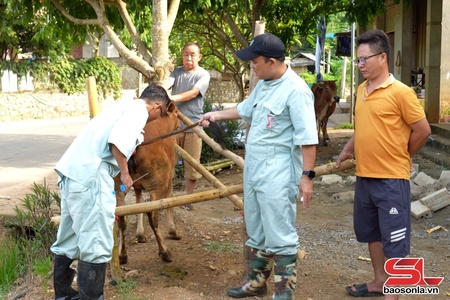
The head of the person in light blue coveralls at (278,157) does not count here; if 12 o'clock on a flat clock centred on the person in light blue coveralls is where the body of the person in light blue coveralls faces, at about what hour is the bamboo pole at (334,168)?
The bamboo pole is roughly at 6 o'clock from the person in light blue coveralls.

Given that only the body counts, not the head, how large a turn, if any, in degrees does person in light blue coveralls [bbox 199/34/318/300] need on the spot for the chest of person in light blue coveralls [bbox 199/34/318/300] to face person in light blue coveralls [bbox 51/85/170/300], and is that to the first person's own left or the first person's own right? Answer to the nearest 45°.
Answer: approximately 45° to the first person's own right

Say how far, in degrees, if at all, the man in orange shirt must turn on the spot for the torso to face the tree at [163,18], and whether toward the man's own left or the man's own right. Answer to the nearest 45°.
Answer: approximately 90° to the man's own right

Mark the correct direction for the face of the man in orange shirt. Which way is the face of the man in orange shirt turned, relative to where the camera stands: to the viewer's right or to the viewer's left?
to the viewer's left

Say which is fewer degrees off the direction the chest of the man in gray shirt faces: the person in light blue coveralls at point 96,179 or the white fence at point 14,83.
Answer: the person in light blue coveralls

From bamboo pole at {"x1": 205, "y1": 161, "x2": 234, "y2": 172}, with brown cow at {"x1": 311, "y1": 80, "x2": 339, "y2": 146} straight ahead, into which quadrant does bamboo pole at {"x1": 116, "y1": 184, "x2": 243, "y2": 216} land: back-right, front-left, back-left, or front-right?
back-right

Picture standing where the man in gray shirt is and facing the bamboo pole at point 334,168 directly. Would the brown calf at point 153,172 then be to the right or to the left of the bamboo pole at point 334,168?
right

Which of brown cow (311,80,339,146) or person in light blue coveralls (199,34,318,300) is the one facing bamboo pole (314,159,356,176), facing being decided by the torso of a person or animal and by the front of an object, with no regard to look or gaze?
the brown cow

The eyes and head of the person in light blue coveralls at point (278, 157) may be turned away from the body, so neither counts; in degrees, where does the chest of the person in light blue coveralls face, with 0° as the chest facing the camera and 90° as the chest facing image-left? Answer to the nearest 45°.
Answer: approximately 45°
